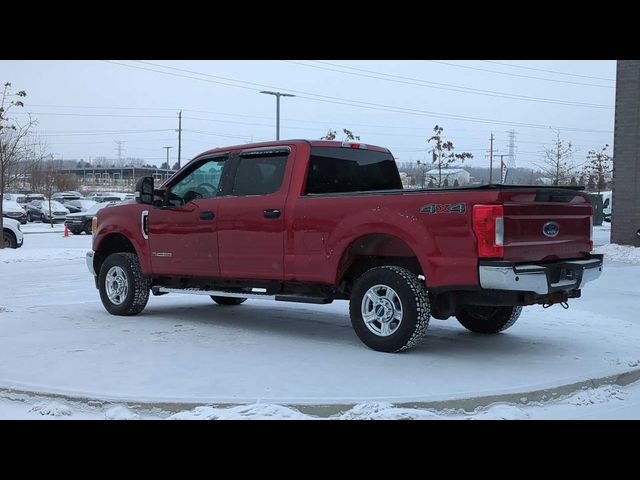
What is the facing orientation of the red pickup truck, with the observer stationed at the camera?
facing away from the viewer and to the left of the viewer

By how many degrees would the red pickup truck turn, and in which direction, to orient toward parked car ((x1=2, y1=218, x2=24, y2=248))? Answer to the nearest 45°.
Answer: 0° — it already faces it

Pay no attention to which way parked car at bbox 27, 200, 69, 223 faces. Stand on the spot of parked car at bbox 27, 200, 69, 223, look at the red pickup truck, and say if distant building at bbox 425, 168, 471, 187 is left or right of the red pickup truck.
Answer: left

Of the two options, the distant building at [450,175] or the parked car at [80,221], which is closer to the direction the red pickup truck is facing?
the parked car

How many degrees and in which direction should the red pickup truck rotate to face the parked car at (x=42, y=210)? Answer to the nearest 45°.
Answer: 0° — it already faces it

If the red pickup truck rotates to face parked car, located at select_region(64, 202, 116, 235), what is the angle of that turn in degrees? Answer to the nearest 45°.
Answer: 0° — it already faces it
